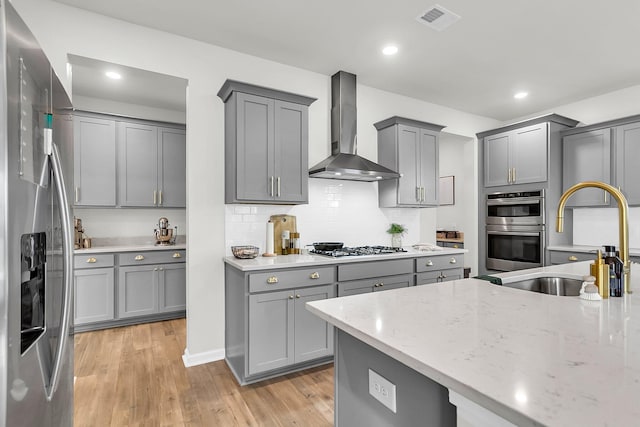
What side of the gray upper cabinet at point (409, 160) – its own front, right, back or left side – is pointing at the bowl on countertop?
right

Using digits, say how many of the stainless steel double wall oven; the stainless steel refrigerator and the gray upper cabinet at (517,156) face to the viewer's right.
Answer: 1

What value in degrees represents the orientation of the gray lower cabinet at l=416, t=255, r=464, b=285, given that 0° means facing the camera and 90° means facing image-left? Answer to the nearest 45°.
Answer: approximately 315°

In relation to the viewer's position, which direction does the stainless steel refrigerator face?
facing to the right of the viewer

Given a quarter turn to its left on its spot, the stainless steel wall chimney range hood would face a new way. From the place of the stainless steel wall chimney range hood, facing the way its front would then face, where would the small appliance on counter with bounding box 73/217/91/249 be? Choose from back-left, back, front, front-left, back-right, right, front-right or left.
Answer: back-left

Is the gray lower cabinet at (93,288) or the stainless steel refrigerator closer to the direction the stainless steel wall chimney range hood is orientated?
the stainless steel refrigerator

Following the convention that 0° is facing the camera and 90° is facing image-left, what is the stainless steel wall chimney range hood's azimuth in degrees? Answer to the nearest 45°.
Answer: approximately 315°

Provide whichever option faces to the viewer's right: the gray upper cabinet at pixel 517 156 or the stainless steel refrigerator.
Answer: the stainless steel refrigerator

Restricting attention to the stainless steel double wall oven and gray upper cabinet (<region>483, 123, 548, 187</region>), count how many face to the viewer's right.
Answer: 0
